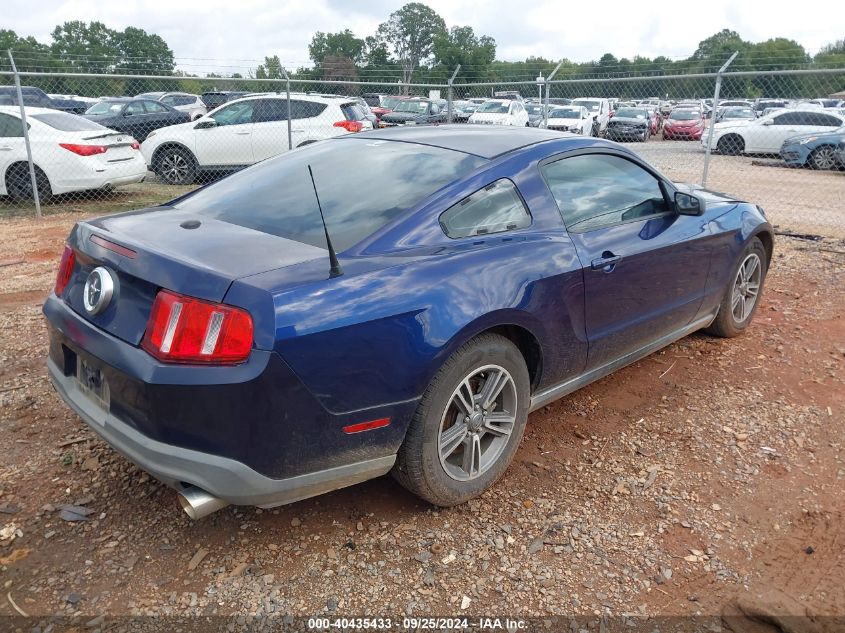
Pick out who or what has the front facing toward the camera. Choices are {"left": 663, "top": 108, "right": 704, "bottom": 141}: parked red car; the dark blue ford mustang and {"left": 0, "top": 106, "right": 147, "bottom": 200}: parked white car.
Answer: the parked red car

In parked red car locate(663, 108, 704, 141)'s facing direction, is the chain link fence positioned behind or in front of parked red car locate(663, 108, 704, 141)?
in front

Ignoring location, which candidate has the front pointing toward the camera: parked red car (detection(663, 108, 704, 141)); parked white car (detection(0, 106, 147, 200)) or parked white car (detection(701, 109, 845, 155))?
the parked red car

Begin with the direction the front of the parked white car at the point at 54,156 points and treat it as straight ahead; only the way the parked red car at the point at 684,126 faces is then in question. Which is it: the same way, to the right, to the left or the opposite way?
to the left

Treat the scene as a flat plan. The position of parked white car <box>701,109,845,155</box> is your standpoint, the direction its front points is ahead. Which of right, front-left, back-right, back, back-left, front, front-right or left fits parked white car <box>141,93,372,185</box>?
front-left

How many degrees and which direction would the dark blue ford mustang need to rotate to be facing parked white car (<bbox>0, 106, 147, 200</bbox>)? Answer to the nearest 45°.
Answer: approximately 90° to its left

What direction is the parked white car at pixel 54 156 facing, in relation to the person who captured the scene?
facing away from the viewer and to the left of the viewer

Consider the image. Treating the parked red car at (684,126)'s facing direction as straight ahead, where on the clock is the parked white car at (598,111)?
The parked white car is roughly at 3 o'clock from the parked red car.

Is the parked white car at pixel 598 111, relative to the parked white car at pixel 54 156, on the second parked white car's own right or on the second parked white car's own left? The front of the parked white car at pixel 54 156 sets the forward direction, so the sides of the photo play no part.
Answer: on the second parked white car's own right

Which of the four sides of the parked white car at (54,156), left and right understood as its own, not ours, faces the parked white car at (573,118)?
right

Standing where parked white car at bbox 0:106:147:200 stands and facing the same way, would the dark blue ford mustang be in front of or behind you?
behind

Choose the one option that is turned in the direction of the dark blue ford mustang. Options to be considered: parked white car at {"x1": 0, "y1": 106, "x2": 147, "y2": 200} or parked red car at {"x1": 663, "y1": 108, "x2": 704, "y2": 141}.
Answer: the parked red car

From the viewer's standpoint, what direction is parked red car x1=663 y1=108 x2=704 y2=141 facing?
toward the camera

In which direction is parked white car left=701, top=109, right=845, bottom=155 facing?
to the viewer's left

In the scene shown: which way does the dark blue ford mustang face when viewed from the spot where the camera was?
facing away from the viewer and to the right of the viewer

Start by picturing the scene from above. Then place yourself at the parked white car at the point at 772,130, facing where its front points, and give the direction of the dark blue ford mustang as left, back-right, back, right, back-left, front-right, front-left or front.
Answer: left

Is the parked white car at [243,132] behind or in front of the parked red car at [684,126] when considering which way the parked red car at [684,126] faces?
in front

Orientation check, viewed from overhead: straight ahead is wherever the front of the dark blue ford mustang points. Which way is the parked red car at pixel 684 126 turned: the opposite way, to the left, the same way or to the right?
the opposite way

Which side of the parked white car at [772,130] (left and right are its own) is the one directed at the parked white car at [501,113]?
front

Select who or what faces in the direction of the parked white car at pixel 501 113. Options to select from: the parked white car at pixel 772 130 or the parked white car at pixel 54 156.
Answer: the parked white car at pixel 772 130
